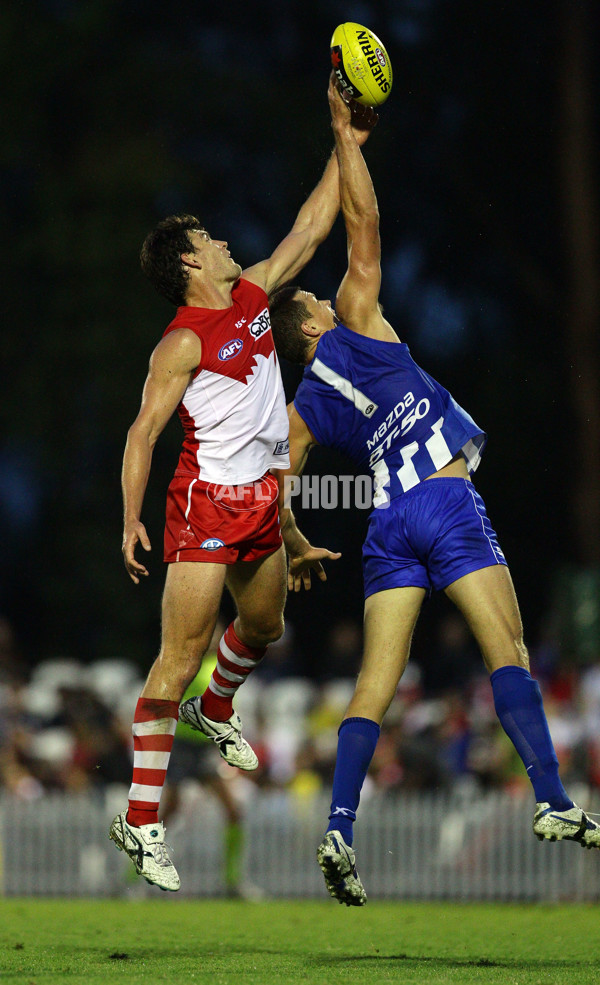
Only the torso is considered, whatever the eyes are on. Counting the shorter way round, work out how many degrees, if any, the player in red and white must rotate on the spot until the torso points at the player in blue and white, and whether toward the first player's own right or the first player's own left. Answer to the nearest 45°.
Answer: approximately 45° to the first player's own left

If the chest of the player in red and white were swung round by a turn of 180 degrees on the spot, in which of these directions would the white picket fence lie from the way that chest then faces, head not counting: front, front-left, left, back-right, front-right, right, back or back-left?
front-right

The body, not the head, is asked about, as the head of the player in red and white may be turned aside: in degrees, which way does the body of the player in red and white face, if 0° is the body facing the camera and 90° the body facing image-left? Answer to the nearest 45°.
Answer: approximately 315°

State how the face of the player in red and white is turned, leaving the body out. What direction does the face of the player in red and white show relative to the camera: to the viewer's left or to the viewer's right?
to the viewer's right
